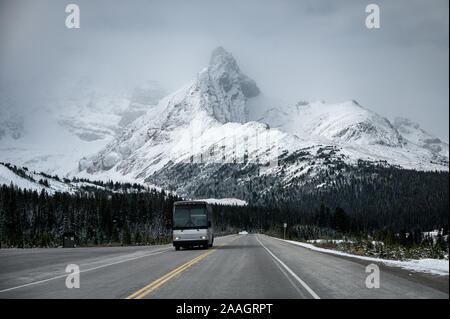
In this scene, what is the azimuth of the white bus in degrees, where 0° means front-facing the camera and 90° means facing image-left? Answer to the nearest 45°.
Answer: approximately 0°
